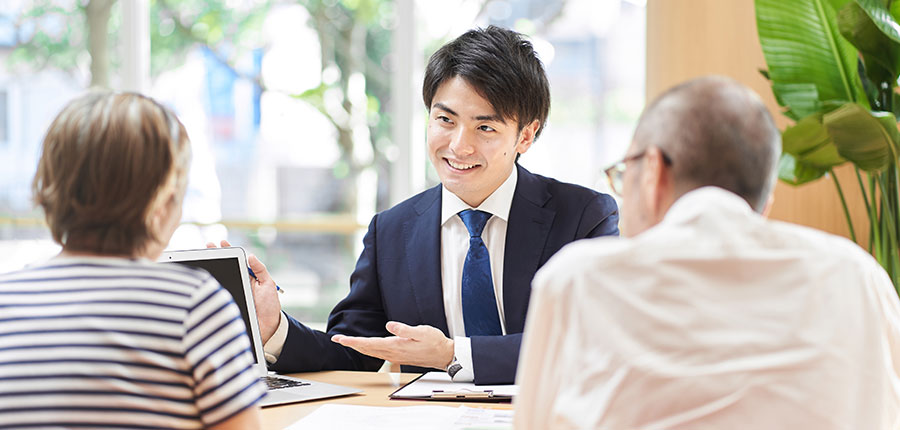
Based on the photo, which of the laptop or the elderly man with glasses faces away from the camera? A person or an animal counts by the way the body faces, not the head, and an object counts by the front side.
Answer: the elderly man with glasses

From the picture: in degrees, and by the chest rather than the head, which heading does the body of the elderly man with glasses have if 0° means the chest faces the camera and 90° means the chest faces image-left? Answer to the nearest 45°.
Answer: approximately 180°

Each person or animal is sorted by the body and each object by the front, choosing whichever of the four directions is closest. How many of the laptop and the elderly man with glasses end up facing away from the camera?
1

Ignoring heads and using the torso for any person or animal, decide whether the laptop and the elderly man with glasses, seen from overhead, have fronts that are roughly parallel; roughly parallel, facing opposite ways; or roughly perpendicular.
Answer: roughly perpendicular

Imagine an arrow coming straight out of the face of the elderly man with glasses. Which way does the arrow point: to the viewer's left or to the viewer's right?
to the viewer's left
